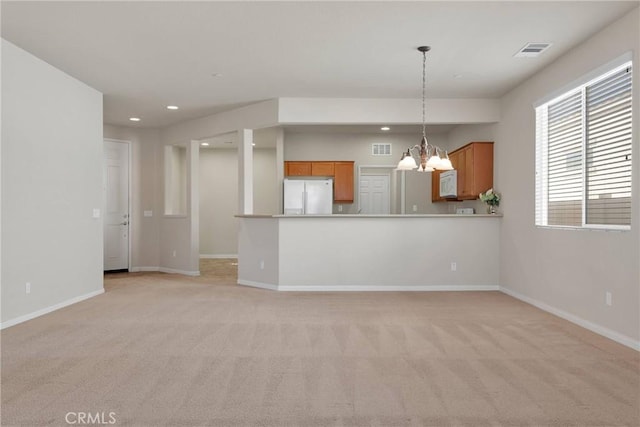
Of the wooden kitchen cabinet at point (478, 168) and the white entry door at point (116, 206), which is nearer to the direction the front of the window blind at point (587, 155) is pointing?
the white entry door

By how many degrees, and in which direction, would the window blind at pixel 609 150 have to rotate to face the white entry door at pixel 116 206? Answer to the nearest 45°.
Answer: approximately 45° to its right

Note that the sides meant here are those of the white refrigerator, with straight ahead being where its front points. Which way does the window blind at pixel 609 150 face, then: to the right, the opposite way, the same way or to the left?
to the right

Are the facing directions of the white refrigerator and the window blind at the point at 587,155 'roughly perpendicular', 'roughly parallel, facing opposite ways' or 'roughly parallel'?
roughly perpendicular

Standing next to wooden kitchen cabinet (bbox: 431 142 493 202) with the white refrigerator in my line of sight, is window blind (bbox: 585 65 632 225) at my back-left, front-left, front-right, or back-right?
back-left

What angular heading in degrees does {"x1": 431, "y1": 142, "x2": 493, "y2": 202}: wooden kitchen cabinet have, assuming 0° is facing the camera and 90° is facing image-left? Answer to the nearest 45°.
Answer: approximately 45°

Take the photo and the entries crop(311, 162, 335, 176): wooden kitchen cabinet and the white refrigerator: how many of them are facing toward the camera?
2

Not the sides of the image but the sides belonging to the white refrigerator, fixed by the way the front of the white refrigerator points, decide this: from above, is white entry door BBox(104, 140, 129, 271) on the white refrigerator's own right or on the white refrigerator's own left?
on the white refrigerator's own right

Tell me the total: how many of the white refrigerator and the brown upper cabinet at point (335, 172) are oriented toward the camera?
2
